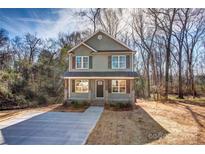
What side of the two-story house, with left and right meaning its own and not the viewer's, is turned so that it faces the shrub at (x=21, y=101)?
right

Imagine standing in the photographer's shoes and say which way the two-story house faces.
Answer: facing the viewer

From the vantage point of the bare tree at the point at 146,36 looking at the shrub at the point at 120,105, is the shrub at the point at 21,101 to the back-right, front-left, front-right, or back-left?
front-right

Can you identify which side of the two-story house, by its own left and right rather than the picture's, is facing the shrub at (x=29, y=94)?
right

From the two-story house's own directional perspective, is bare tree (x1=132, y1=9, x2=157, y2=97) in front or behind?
behind

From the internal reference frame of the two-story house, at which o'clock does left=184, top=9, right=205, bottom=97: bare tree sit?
The bare tree is roughly at 9 o'clock from the two-story house.

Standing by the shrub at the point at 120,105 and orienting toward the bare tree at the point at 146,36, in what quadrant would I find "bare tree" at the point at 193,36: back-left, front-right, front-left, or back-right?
front-right

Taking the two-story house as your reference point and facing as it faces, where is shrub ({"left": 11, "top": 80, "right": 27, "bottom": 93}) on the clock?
The shrub is roughly at 3 o'clock from the two-story house.

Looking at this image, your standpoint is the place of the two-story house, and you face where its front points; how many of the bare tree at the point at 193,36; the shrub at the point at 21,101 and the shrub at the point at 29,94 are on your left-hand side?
1

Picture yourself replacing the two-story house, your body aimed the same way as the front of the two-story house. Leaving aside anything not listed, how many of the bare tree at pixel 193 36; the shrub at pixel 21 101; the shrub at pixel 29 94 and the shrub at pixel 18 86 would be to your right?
3

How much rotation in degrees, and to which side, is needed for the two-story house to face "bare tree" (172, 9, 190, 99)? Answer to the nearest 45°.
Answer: approximately 90° to its left

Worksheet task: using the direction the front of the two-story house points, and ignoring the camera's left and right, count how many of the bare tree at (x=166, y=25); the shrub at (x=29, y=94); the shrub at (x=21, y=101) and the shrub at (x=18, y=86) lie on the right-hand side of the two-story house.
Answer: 3

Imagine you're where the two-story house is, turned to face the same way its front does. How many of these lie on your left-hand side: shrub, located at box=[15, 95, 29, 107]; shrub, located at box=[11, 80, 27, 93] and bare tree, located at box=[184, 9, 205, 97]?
1

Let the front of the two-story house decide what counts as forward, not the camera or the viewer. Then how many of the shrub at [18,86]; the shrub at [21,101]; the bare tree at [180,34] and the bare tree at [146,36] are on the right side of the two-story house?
2
